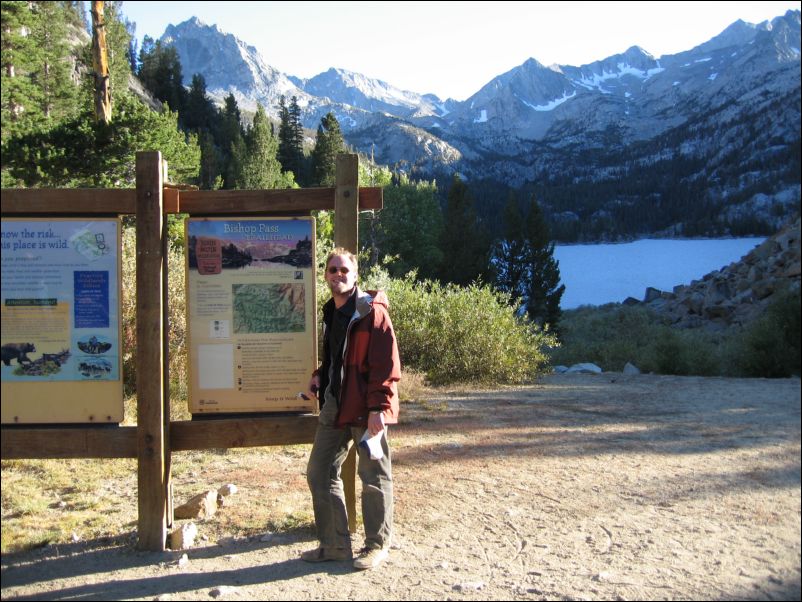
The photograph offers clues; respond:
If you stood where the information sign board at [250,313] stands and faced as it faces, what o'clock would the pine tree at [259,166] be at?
The pine tree is roughly at 6 o'clock from the information sign board.

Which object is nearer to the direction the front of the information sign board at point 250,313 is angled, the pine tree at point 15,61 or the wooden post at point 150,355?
the wooden post

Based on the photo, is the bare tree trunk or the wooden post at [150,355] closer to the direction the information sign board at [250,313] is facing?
the wooden post

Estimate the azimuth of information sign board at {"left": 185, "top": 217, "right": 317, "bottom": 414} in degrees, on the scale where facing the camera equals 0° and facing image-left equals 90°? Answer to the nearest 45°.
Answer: approximately 0°

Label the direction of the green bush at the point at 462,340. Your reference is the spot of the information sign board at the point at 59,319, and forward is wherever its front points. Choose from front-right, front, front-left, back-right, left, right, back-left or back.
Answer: back-left

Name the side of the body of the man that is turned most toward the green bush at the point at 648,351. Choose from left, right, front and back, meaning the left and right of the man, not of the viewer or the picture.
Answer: back

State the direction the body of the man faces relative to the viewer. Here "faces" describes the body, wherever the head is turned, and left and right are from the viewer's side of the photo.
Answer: facing the viewer and to the left of the viewer

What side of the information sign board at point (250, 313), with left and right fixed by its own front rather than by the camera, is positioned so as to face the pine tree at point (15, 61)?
back

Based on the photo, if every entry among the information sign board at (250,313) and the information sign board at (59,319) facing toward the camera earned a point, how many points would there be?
2

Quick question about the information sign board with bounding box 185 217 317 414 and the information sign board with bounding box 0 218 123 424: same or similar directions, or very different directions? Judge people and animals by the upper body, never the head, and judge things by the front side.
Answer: same or similar directions

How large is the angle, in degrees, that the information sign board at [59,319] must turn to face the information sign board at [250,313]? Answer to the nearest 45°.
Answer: approximately 90° to its left

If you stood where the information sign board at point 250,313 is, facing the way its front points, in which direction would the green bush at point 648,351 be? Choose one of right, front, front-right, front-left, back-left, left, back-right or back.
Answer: back-left

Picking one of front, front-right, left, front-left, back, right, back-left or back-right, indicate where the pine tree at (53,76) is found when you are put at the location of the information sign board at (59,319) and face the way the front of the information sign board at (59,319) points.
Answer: back

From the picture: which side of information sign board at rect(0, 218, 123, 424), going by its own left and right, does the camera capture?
front

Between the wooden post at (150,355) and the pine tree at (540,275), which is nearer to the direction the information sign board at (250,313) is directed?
the wooden post
